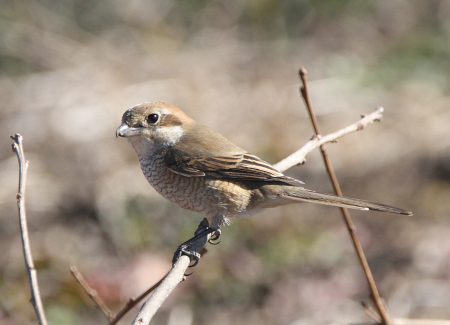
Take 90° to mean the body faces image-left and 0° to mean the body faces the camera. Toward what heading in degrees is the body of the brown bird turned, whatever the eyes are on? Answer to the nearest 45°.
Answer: approximately 90°

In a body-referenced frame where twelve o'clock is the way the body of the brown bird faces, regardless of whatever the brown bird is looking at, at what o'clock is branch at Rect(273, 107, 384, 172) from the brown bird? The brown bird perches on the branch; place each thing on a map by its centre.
The branch is roughly at 7 o'clock from the brown bird.

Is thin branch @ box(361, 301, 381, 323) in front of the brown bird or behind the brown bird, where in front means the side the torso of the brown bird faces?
behind
